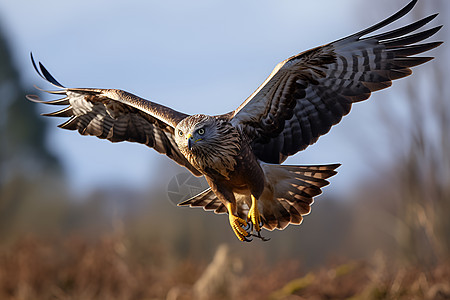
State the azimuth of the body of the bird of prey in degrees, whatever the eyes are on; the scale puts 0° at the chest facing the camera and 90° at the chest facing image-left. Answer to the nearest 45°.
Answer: approximately 45°
